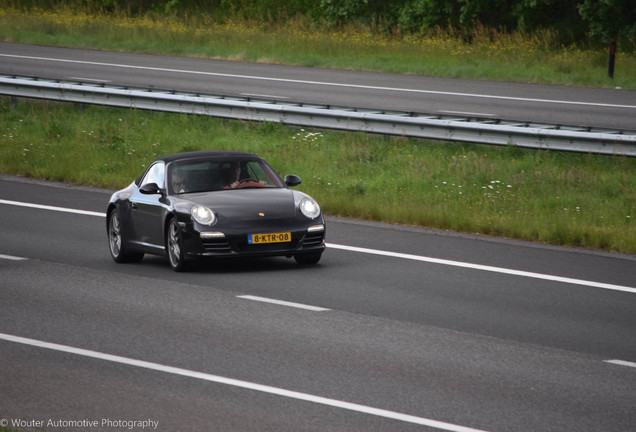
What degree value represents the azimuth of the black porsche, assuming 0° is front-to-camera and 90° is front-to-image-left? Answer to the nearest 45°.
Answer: approximately 315°

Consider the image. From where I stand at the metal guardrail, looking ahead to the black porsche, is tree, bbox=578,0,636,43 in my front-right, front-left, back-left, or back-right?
back-left

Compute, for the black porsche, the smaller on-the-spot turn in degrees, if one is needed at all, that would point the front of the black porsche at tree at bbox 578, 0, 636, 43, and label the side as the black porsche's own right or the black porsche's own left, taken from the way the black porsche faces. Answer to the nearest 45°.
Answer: approximately 90° to the black porsche's own left
